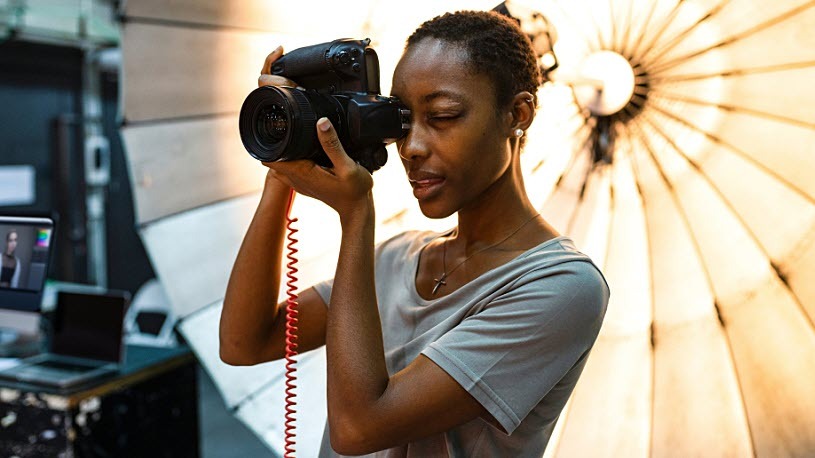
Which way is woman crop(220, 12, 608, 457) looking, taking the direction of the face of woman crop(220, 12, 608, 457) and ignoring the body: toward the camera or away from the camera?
toward the camera

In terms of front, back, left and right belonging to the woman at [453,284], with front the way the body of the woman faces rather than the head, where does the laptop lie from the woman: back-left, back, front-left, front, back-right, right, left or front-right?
right

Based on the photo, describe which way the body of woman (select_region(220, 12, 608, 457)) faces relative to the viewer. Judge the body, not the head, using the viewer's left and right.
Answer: facing the viewer and to the left of the viewer

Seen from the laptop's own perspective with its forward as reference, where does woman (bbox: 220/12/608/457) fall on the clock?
The woman is roughly at 10 o'clock from the laptop.

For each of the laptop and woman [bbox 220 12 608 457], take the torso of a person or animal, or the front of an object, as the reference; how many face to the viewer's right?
0
